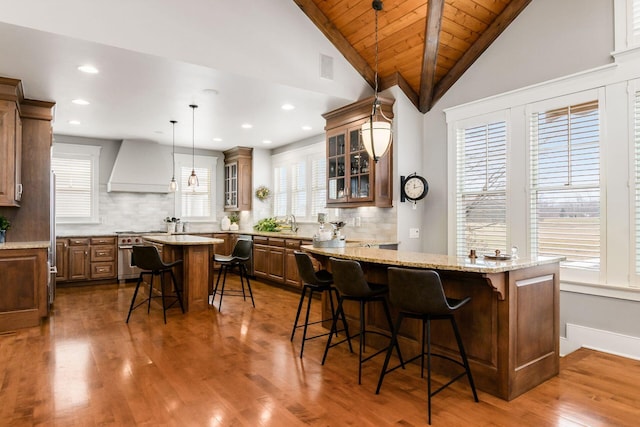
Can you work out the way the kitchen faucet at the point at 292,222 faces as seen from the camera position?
facing the viewer and to the left of the viewer

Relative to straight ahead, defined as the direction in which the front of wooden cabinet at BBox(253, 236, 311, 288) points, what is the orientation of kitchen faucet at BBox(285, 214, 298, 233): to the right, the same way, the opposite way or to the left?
the same way

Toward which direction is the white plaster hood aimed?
toward the camera

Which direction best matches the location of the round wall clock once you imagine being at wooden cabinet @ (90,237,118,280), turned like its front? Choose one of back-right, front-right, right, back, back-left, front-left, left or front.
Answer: front-left

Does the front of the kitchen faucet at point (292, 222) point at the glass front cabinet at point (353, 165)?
no

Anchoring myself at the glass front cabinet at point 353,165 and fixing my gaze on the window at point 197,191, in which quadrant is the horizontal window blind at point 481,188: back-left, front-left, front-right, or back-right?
back-right

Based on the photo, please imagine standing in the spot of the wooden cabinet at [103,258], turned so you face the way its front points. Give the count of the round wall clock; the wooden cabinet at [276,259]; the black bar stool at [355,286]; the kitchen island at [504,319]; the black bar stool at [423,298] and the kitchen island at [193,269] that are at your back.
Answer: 0

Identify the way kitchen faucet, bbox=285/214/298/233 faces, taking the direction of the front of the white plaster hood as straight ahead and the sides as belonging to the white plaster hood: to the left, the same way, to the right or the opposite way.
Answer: to the right

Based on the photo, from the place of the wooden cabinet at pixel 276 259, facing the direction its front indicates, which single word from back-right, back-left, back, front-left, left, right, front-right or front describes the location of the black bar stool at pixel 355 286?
front-left

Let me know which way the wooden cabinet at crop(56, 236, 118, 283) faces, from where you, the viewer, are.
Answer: facing the viewer

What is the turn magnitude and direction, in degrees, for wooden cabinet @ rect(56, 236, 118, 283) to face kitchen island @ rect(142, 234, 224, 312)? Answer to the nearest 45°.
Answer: approximately 45° to its left

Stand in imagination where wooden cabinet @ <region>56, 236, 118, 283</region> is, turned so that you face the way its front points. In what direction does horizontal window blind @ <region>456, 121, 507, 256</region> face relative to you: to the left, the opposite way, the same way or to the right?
to the right

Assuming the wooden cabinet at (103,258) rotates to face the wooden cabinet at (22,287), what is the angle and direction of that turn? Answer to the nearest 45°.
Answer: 0° — it already faces it

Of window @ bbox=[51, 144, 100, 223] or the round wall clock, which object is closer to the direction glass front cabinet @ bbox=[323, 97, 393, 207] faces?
the window

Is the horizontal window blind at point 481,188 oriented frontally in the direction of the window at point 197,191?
no

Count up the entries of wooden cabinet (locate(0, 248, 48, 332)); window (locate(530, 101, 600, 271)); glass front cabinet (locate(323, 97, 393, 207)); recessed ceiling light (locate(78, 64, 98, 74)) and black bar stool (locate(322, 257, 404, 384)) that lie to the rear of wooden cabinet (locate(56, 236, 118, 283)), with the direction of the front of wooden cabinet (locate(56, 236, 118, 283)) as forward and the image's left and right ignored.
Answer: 0

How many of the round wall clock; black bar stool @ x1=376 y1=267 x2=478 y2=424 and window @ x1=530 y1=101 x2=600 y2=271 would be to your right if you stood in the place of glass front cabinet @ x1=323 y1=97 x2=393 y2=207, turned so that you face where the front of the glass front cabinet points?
0

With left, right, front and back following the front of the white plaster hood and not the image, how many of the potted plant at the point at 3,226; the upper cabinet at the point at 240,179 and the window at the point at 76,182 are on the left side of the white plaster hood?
1

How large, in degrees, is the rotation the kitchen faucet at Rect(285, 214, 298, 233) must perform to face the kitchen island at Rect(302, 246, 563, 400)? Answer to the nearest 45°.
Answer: approximately 45° to its left

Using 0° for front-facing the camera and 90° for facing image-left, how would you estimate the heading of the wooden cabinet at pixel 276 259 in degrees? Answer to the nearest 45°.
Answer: approximately 45°
